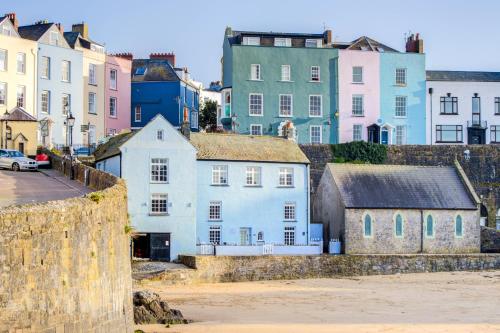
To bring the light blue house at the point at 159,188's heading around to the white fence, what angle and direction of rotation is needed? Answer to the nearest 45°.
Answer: approximately 90° to its left

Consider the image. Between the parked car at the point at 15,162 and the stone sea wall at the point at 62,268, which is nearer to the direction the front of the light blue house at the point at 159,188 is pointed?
the stone sea wall

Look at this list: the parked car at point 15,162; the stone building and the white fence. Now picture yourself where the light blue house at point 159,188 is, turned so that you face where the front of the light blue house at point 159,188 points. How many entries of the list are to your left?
2

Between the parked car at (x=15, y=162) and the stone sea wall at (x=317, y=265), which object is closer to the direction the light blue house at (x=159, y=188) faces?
the stone sea wall

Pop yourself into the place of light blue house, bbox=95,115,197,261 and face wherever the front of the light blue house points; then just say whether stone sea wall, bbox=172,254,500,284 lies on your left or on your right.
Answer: on your left

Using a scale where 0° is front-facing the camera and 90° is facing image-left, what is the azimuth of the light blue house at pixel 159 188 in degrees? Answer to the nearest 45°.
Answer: approximately 0°

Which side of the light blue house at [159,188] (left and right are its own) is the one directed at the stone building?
left

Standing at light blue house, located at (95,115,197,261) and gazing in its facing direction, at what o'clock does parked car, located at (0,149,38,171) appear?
The parked car is roughly at 4 o'clock from the light blue house.
